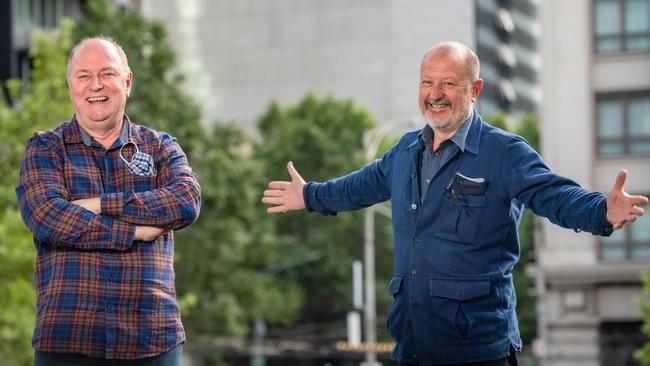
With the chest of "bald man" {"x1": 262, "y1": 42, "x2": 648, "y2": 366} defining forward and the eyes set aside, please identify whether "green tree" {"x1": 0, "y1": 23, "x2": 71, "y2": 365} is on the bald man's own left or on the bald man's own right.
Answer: on the bald man's own right

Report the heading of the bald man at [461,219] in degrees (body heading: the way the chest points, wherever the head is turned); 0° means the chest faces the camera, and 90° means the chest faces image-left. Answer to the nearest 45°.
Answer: approximately 45°

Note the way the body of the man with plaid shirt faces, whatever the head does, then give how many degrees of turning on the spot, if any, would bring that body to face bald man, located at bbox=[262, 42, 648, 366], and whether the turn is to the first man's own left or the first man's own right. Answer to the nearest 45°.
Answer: approximately 90° to the first man's own left

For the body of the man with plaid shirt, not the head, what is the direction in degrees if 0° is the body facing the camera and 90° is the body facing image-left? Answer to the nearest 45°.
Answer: approximately 0°

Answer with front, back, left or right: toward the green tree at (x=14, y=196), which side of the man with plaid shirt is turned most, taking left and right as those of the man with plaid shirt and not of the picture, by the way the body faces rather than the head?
back
